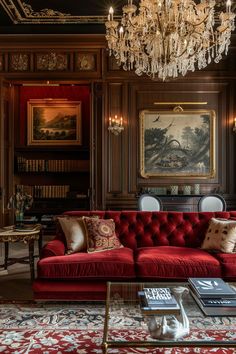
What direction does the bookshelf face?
toward the camera

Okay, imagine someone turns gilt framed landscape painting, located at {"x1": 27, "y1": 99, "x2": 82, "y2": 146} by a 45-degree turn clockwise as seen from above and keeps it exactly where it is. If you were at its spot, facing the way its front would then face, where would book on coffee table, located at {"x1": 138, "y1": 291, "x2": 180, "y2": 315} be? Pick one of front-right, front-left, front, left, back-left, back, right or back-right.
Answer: front-left

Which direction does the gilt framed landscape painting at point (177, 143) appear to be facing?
toward the camera

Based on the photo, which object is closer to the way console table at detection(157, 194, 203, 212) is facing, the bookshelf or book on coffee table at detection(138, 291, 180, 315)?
the book on coffee table

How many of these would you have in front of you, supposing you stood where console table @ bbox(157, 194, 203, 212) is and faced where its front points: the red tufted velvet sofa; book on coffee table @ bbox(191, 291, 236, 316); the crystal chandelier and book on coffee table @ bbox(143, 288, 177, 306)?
4

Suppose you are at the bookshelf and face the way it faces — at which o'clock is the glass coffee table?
The glass coffee table is roughly at 12 o'clock from the bookshelf.

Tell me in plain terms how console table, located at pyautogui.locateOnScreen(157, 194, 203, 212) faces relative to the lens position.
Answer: facing the viewer

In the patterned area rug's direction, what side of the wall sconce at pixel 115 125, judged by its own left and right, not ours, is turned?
front

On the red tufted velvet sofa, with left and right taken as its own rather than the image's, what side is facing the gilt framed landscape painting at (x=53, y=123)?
back

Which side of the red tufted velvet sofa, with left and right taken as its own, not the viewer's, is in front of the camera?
front

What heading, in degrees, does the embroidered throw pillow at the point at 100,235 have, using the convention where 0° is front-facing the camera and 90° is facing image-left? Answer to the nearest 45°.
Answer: approximately 0°

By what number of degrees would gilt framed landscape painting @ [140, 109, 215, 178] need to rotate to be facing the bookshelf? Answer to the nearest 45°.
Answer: approximately 90° to its right

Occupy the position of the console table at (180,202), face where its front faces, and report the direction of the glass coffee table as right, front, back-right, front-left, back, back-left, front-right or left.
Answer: front

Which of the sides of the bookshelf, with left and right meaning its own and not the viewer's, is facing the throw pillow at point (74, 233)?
front

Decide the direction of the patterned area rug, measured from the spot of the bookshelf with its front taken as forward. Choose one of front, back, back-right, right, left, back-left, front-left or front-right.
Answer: front
